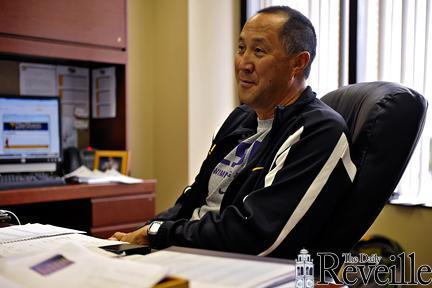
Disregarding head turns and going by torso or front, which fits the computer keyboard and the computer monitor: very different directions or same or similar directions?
same or similar directions

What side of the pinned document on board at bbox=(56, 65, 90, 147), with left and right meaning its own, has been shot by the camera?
front

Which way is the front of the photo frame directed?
toward the camera

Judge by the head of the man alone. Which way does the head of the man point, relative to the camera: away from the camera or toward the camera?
toward the camera

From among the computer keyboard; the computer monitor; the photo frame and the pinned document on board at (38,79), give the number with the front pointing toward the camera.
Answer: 4

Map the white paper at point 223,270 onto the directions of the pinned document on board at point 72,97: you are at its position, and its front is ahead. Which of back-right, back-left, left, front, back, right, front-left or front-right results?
front

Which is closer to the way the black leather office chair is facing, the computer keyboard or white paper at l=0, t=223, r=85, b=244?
the white paper

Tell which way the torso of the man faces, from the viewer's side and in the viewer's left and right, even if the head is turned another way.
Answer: facing the viewer and to the left of the viewer

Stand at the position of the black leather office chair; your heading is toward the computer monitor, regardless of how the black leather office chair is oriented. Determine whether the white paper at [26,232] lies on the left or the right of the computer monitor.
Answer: left

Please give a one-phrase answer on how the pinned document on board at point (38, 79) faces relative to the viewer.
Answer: facing the viewer

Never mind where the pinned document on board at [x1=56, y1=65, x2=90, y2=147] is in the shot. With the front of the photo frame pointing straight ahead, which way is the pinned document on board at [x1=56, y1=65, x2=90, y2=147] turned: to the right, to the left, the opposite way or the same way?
the same way
